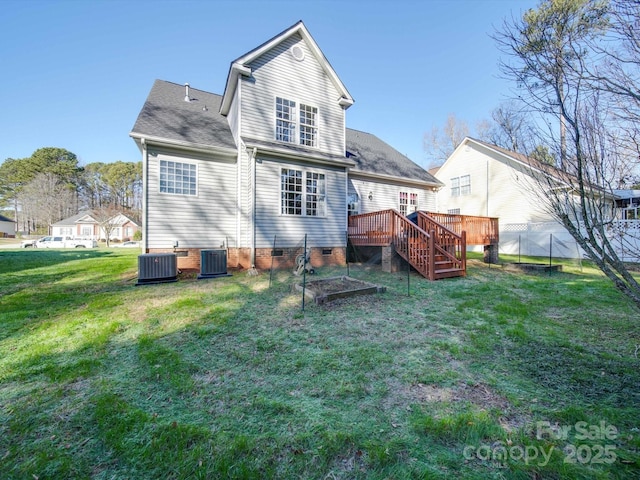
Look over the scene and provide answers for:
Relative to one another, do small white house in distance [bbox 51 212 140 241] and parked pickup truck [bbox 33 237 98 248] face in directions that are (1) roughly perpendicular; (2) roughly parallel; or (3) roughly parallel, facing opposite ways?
roughly perpendicular

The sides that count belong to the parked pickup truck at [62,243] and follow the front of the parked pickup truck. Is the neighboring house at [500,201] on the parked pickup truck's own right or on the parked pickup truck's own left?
on the parked pickup truck's own left

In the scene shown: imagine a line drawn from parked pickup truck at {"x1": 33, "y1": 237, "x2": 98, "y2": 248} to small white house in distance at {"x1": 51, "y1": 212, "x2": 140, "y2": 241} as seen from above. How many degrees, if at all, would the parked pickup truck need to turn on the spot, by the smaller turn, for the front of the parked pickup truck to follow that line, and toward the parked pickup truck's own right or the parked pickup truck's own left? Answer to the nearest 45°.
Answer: approximately 90° to the parked pickup truck's own right

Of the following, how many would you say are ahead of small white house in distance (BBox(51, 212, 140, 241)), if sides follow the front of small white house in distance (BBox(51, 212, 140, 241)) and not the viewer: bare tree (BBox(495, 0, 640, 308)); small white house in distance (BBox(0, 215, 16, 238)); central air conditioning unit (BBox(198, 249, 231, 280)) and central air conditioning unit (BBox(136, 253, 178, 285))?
3

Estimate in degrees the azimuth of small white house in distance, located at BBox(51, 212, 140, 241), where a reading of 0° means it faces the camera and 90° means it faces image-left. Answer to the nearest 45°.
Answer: approximately 0°

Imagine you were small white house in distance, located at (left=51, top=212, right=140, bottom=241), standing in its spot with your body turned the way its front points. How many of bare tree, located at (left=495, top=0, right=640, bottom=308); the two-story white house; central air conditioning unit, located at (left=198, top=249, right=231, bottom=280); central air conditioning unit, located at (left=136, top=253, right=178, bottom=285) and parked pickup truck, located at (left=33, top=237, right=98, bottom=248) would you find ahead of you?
5

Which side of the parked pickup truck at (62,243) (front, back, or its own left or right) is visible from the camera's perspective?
left

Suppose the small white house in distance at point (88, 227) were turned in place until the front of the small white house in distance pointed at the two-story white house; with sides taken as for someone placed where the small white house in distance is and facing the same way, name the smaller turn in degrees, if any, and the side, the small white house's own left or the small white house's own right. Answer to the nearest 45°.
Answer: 0° — it already faces it

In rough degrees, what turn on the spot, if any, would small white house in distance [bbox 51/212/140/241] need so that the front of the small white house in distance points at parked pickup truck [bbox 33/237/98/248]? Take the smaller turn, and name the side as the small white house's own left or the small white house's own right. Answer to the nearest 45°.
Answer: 0° — it already faces it

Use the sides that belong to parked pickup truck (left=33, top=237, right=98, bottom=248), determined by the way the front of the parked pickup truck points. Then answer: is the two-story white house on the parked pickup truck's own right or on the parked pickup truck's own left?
on the parked pickup truck's own left

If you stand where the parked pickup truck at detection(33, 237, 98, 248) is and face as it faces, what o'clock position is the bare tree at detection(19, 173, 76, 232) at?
The bare tree is roughly at 3 o'clock from the parked pickup truck.

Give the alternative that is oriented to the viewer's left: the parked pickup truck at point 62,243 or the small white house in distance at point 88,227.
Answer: the parked pickup truck

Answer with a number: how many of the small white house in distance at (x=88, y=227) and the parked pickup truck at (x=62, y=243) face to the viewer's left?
1

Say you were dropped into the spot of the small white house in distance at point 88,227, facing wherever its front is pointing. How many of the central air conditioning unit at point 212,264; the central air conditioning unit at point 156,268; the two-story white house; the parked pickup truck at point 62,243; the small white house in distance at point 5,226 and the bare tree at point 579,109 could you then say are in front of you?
5

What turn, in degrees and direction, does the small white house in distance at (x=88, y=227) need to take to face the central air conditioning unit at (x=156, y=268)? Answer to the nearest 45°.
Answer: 0° — it already faces it

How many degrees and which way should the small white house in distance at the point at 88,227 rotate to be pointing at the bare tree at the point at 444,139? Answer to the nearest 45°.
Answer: approximately 45° to its left
